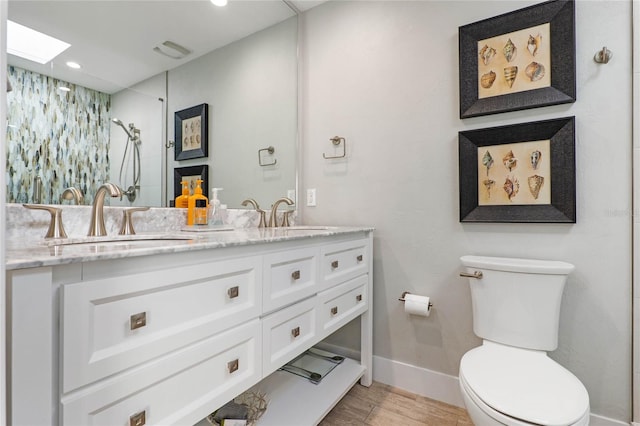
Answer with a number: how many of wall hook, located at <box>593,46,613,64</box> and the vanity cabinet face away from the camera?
0

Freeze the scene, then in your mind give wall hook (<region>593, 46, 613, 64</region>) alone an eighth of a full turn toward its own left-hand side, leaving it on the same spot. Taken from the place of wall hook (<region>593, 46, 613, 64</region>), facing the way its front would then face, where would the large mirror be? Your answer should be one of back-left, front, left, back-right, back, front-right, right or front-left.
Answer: right

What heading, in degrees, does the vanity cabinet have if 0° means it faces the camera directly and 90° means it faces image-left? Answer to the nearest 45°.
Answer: approximately 315°

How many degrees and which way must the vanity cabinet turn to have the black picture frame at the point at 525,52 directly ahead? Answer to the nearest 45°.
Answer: approximately 45° to its left

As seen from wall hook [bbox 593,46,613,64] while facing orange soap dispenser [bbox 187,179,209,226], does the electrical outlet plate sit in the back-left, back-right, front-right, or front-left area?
front-right

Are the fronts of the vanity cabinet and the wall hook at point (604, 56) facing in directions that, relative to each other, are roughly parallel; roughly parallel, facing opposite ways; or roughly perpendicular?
roughly perpendicular

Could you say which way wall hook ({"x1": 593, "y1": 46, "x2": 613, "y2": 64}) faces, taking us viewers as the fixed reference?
facing the viewer

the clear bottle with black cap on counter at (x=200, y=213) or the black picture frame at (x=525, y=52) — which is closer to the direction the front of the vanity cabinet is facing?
the black picture frame

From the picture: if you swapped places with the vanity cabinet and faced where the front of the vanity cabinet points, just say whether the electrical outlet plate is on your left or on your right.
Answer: on your left

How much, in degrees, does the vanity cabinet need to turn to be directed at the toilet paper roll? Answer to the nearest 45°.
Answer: approximately 90° to its left

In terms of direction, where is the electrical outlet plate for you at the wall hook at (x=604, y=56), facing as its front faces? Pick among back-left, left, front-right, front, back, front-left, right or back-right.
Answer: right
